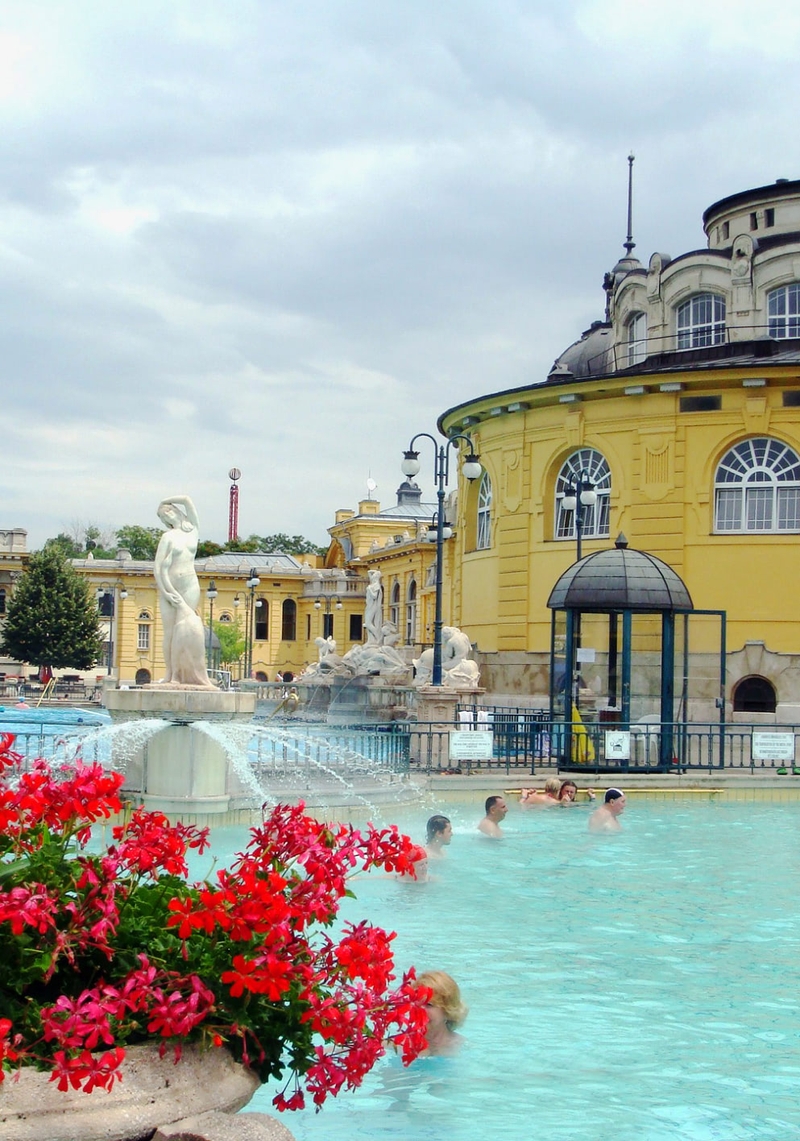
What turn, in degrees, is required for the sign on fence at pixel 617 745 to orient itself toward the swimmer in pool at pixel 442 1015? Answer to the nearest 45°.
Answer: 0° — it already faces them

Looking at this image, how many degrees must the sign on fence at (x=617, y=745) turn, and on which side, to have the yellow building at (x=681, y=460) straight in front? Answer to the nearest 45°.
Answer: approximately 180°

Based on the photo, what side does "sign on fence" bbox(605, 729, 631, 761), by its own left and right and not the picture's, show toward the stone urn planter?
front

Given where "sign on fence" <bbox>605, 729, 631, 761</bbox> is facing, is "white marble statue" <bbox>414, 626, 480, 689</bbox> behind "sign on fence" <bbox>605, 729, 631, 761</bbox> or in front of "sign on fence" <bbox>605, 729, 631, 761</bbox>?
behind

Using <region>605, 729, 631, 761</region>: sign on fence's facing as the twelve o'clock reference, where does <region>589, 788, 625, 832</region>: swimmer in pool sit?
The swimmer in pool is roughly at 12 o'clock from the sign on fence.

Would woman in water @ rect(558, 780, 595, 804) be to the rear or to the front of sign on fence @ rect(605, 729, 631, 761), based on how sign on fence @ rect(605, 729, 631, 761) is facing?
to the front

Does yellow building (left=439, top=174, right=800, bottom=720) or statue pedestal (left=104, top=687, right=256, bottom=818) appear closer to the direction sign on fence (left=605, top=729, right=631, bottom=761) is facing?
the statue pedestal

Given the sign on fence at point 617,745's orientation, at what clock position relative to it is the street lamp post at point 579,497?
The street lamp post is roughly at 6 o'clock from the sign on fence.

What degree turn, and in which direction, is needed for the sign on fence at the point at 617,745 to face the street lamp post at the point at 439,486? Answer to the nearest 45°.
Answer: approximately 135° to its right

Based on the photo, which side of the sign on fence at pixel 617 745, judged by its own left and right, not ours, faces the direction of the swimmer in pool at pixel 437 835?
front

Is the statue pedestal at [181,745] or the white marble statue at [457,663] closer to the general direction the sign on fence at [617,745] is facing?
the statue pedestal

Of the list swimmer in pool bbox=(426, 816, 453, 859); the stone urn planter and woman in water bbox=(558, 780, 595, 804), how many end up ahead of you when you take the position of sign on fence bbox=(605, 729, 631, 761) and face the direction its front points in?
3

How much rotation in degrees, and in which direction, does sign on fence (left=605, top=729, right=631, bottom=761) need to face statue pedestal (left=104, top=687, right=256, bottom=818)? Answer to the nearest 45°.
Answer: approximately 45° to its right

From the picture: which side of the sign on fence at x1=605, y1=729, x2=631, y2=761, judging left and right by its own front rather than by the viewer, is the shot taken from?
front

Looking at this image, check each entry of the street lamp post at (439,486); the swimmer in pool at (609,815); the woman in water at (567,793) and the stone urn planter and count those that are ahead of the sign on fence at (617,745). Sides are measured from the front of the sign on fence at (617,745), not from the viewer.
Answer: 3

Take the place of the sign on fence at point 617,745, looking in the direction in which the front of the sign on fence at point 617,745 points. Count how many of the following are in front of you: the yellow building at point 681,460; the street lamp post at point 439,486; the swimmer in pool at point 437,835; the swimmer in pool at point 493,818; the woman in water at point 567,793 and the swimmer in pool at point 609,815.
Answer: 4
